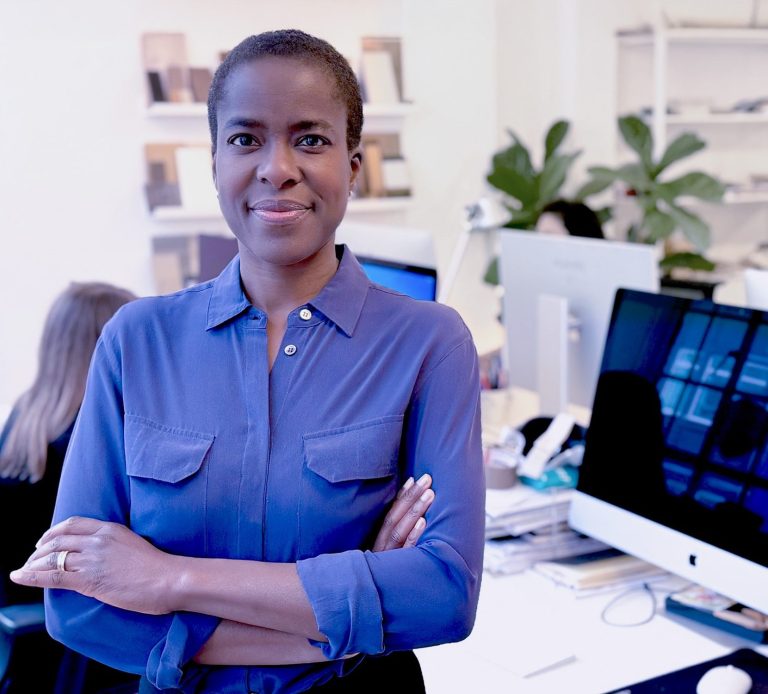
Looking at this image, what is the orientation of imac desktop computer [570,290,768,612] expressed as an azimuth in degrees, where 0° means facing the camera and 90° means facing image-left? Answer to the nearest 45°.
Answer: approximately 45°

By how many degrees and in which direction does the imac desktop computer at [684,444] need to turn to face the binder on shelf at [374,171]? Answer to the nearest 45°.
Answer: approximately 90° to its right

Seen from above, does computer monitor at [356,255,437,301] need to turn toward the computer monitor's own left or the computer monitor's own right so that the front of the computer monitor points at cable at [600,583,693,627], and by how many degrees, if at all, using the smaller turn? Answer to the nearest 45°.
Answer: approximately 90° to the computer monitor's own left

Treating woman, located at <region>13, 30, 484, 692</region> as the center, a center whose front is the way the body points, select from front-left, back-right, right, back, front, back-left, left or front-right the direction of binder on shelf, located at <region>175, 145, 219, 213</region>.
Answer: back

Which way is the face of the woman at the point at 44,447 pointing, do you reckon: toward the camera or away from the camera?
away from the camera

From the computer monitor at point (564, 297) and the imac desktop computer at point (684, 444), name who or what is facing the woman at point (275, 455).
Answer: the imac desktop computer

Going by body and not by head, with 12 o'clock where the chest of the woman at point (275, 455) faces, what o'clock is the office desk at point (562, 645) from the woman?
The office desk is roughly at 8 o'clock from the woman.

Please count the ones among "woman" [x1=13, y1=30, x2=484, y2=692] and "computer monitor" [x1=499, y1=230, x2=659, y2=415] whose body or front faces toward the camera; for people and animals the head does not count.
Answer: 1
